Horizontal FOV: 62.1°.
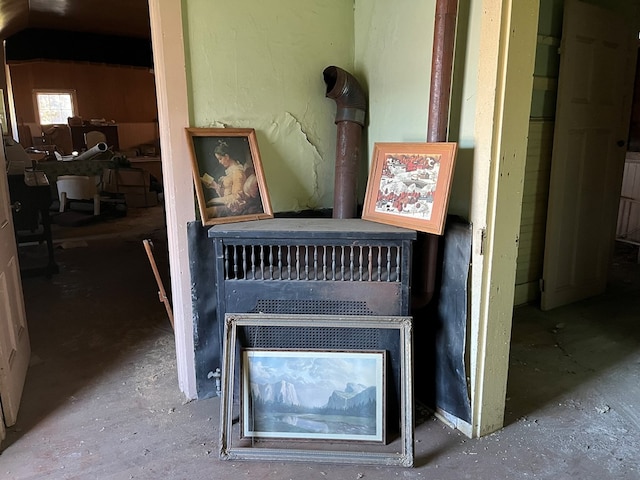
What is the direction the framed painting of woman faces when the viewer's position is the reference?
facing the viewer and to the right of the viewer

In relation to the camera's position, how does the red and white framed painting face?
facing the viewer and to the left of the viewer

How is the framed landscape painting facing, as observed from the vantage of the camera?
facing the viewer

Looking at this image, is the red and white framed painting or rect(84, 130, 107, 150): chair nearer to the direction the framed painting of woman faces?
the red and white framed painting
